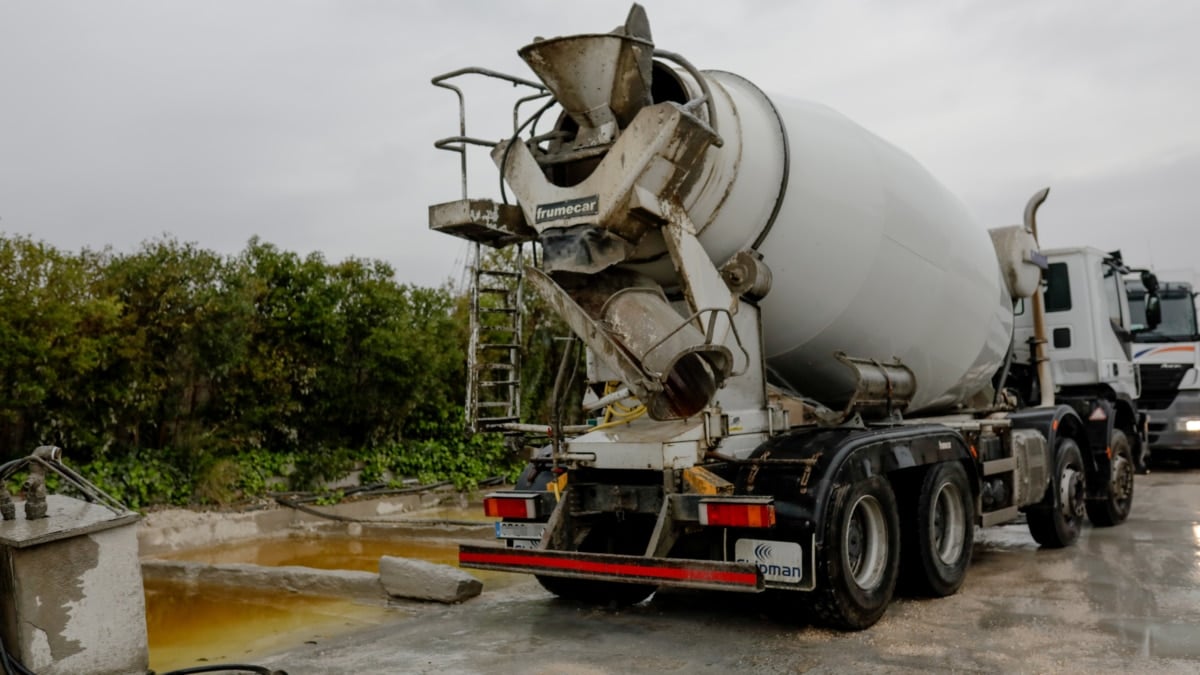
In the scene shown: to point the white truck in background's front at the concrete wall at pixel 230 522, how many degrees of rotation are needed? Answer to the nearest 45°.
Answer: approximately 45° to its right

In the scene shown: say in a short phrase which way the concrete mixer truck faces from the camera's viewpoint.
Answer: facing away from the viewer and to the right of the viewer

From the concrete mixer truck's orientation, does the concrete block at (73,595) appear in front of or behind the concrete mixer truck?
behind

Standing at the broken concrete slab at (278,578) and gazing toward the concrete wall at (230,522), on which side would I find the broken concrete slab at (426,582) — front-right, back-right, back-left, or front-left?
back-right

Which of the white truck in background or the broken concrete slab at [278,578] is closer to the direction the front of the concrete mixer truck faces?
the white truck in background

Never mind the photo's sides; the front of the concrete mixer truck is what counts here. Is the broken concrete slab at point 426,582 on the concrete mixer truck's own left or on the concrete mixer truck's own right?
on the concrete mixer truck's own left

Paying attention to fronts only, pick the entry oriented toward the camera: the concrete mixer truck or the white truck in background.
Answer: the white truck in background

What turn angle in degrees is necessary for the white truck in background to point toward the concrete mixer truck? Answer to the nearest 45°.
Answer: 0° — it already faces it

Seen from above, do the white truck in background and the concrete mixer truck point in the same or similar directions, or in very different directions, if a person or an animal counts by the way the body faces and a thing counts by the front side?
very different directions

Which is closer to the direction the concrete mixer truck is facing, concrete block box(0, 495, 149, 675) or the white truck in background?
the white truck in background

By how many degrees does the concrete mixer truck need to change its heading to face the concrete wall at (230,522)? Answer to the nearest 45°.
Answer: approximately 90° to its left

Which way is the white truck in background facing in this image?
toward the camera

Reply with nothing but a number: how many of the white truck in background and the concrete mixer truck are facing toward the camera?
1

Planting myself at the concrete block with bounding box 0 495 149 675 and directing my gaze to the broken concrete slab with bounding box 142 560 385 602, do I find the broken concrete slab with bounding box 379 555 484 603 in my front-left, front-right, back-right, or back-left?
front-right
